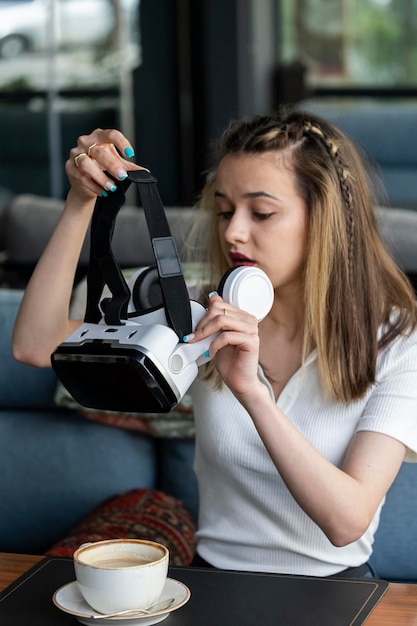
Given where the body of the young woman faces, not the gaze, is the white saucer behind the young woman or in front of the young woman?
in front

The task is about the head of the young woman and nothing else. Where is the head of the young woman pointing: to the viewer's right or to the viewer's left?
to the viewer's left

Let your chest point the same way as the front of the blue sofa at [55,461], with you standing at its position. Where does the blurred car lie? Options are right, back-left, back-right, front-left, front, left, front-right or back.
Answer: back

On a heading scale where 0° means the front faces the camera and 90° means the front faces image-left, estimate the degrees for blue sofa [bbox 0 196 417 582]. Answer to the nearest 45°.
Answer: approximately 0°
